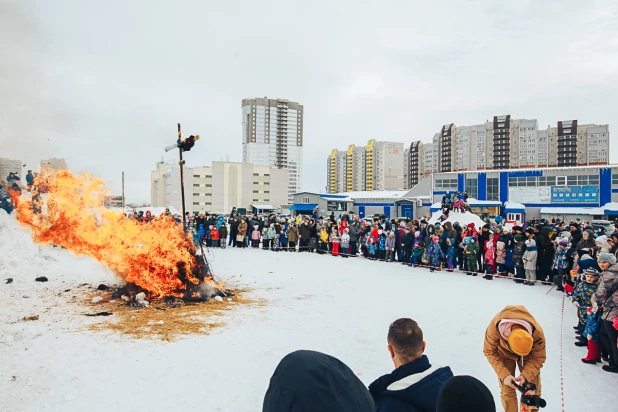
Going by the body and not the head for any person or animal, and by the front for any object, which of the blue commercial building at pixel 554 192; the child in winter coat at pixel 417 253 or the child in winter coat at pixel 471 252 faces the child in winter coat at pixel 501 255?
the blue commercial building

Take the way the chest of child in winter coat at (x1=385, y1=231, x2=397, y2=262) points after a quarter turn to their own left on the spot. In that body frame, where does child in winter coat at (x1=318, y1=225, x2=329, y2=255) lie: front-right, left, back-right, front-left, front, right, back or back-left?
back

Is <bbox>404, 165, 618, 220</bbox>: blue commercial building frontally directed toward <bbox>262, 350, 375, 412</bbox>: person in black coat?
yes

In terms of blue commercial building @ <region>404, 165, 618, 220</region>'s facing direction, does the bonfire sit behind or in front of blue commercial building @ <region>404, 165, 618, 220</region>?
in front

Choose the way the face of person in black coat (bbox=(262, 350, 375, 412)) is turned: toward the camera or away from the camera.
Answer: away from the camera

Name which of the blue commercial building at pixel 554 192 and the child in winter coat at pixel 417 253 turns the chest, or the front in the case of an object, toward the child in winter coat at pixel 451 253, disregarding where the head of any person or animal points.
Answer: the blue commercial building

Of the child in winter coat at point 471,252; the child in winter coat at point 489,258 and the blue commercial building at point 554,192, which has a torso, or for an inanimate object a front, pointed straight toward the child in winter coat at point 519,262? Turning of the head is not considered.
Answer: the blue commercial building

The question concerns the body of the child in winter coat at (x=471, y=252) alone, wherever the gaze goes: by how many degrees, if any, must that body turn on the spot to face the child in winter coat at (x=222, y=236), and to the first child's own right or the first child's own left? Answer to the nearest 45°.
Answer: approximately 45° to the first child's own right

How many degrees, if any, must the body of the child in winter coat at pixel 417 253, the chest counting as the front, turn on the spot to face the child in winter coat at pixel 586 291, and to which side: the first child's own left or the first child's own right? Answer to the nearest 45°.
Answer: approximately 45° to the first child's own left

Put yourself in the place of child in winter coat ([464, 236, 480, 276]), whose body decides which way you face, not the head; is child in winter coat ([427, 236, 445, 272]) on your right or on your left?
on your right

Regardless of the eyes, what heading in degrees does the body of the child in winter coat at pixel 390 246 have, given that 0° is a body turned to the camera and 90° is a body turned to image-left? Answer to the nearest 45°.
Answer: approximately 45°

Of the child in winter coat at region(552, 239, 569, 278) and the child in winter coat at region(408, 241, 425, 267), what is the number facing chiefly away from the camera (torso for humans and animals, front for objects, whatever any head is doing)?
0
